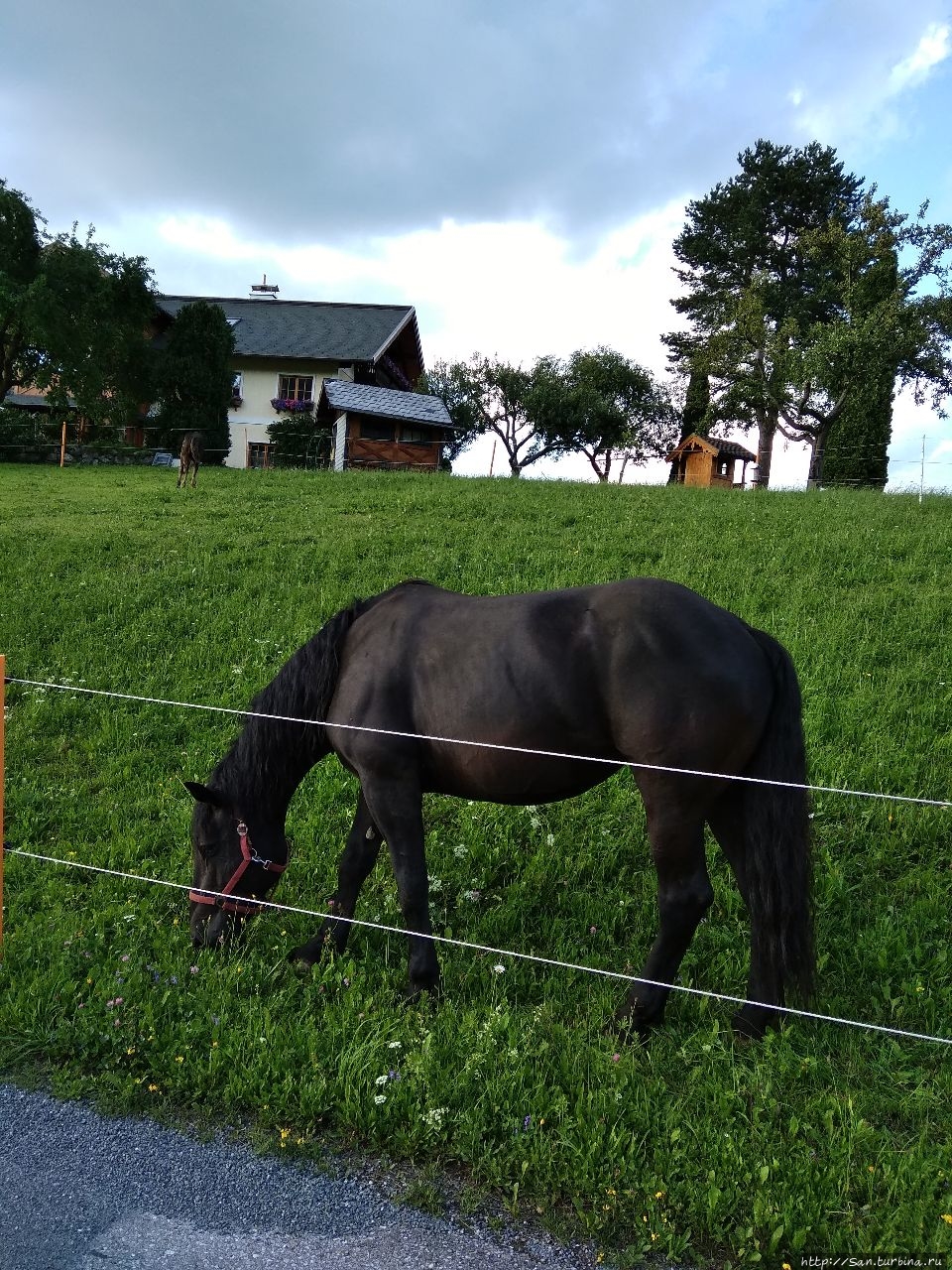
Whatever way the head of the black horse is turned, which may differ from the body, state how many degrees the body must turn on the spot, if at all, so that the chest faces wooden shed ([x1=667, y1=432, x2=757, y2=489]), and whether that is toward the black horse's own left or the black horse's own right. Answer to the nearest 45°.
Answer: approximately 90° to the black horse's own right

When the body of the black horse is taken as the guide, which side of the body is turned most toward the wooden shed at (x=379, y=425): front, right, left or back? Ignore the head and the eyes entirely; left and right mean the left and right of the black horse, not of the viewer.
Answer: right

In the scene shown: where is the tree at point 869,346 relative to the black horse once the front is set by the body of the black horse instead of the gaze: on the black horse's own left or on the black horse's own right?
on the black horse's own right

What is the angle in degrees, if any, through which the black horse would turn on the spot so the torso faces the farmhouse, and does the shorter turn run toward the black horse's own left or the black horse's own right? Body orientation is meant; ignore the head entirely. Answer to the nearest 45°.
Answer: approximately 90° to the black horse's own right

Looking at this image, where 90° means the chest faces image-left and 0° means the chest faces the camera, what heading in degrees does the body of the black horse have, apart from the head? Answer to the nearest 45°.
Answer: approximately 90°

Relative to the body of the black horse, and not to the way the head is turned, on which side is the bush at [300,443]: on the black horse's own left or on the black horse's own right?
on the black horse's own right
